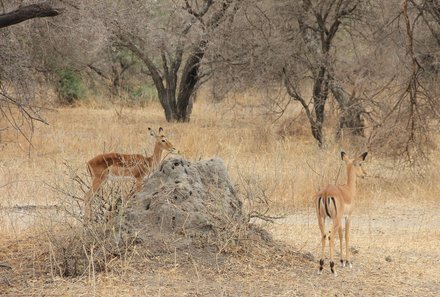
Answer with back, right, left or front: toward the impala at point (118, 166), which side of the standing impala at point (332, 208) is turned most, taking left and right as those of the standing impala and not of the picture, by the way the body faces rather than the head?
left

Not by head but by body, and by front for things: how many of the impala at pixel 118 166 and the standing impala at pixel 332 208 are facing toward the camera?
0

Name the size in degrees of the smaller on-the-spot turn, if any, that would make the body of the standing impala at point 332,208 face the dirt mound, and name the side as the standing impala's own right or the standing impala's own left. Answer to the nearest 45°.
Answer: approximately 135° to the standing impala's own left

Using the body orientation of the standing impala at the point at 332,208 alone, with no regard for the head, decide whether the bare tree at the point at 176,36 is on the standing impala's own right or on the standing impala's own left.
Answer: on the standing impala's own left

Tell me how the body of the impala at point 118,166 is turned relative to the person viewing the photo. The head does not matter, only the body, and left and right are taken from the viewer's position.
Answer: facing to the right of the viewer

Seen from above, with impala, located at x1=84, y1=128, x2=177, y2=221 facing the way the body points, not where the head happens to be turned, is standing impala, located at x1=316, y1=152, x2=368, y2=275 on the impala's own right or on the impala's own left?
on the impala's own right

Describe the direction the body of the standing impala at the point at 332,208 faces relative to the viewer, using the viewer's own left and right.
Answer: facing away from the viewer and to the right of the viewer

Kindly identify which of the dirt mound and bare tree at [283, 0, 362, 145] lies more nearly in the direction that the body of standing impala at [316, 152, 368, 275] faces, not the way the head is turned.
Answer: the bare tree

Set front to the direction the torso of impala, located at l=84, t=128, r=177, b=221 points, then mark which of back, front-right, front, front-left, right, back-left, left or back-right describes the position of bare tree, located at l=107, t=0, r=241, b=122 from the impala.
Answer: left

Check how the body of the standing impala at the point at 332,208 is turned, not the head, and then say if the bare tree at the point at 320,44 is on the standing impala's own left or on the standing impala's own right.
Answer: on the standing impala's own left

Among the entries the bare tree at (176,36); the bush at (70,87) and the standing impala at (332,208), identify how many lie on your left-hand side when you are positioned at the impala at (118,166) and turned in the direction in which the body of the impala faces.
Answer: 2

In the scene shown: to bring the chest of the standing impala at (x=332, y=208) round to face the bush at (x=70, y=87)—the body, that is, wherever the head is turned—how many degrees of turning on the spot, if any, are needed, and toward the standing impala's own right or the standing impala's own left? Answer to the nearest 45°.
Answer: approximately 90° to the standing impala's own left
